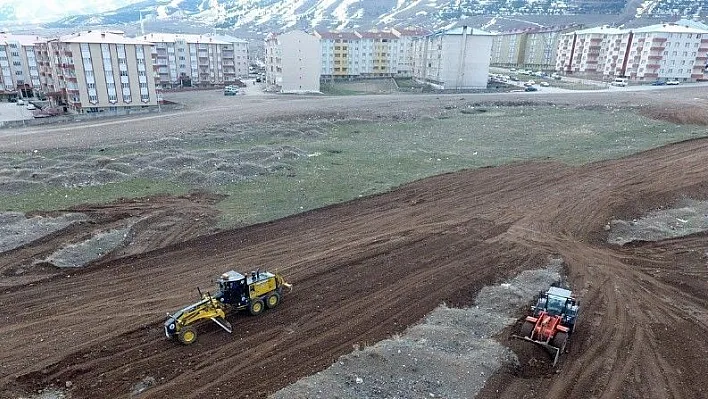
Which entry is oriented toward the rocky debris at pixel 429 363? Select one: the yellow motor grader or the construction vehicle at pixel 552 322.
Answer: the construction vehicle

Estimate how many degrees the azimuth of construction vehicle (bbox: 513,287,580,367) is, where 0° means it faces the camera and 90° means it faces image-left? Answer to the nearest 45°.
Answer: approximately 45°

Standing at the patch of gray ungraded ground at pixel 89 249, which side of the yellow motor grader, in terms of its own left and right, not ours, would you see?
right

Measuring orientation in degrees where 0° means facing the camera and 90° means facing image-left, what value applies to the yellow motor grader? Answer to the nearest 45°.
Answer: approximately 45°

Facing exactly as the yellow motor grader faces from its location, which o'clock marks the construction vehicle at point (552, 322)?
The construction vehicle is roughly at 8 o'clock from the yellow motor grader.

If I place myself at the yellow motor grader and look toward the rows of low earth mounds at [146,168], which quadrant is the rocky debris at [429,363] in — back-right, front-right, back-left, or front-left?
back-right

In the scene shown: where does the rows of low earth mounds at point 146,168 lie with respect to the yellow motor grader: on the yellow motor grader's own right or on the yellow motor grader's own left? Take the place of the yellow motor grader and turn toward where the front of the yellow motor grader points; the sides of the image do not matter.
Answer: on the yellow motor grader's own right

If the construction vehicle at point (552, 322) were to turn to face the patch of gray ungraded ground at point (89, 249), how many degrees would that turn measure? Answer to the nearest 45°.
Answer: approximately 45° to its right

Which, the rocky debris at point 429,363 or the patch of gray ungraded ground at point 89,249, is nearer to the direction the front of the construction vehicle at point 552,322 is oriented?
the rocky debris

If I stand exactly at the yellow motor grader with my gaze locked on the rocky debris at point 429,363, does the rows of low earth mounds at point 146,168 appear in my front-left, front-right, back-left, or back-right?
back-left

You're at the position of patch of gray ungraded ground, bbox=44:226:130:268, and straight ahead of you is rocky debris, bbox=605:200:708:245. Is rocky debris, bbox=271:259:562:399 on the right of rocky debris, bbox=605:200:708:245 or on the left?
right

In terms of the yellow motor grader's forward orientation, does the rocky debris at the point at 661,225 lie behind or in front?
behind
